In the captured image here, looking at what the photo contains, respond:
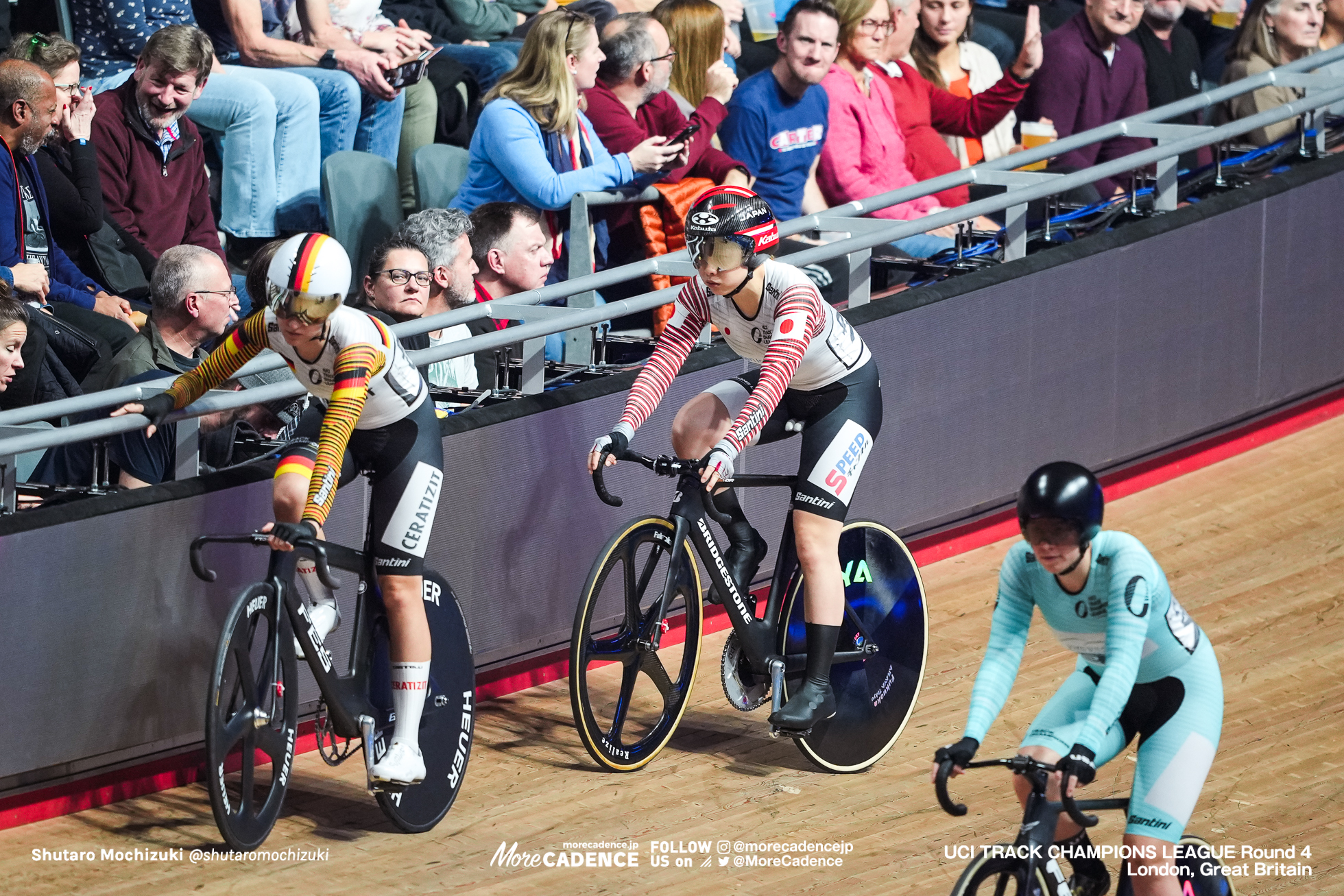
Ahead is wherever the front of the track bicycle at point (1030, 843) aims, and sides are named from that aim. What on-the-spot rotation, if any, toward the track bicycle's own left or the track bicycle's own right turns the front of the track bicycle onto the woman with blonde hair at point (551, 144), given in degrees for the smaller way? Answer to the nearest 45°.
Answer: approximately 90° to the track bicycle's own right

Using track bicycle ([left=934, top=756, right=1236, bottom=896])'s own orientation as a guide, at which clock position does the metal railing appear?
The metal railing is roughly at 4 o'clock from the track bicycle.

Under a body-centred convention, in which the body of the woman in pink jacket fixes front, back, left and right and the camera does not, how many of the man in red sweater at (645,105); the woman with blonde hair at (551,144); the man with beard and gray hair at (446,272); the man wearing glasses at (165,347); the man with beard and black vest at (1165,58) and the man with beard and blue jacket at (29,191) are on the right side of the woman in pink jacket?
5

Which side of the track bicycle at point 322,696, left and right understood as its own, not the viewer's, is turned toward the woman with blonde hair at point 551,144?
back

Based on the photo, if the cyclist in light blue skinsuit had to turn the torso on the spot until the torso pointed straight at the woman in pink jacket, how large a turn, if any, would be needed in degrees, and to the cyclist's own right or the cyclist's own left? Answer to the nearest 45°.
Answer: approximately 135° to the cyclist's own right

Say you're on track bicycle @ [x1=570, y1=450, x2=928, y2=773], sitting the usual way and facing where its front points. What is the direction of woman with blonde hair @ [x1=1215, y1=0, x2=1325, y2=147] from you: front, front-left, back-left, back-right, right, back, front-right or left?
back

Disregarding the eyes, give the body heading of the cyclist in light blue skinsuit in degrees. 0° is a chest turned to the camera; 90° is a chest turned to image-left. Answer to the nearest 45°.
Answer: approximately 45°

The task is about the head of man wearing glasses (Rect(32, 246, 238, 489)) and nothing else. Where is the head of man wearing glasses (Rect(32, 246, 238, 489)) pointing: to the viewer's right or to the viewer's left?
to the viewer's right

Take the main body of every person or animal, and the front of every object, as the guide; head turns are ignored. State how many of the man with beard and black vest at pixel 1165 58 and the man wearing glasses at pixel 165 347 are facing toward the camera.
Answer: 1

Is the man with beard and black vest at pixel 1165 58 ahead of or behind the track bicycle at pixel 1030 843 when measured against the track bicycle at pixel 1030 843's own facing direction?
behind

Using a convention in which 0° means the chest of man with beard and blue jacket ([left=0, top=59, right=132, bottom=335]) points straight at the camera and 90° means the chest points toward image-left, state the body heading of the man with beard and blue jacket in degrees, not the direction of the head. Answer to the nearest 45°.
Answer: approximately 315°

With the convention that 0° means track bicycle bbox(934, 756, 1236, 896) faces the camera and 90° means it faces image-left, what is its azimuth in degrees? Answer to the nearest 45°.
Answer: approximately 45°

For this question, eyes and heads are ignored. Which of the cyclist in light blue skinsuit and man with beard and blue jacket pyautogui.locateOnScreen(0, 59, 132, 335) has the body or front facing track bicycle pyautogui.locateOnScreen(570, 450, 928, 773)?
the man with beard and blue jacket

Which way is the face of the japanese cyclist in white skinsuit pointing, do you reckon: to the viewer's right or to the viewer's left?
to the viewer's left

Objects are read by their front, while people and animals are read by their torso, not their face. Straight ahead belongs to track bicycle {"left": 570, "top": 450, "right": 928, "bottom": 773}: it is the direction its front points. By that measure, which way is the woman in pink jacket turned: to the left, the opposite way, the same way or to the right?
to the left

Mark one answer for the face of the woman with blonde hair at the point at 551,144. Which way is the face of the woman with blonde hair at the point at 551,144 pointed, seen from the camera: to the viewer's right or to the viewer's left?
to the viewer's right

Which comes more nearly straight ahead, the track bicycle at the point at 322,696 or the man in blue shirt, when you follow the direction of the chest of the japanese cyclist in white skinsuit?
the track bicycle

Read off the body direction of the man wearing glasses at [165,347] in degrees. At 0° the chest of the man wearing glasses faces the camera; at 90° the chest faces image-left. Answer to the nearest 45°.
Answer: approximately 270°

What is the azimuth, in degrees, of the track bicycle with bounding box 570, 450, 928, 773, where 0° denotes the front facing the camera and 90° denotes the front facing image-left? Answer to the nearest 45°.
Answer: approximately 45°

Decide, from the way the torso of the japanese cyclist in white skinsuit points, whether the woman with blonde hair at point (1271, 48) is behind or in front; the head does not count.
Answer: behind
